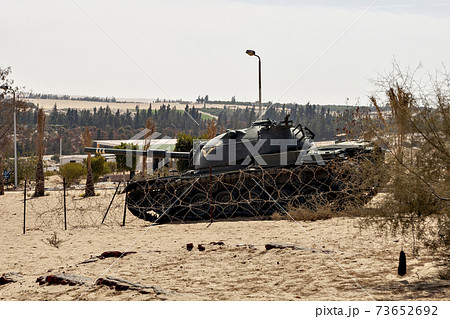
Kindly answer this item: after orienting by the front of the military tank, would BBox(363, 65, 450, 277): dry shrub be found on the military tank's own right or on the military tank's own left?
on the military tank's own left

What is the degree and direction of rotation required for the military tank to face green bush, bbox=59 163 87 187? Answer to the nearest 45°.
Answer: approximately 45° to its right

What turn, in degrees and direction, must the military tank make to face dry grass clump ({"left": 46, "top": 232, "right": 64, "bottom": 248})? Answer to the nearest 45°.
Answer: approximately 45° to its left

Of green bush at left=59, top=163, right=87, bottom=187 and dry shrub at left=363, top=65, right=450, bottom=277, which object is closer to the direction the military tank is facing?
the green bush

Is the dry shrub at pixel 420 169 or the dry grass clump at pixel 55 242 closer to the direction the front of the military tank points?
the dry grass clump

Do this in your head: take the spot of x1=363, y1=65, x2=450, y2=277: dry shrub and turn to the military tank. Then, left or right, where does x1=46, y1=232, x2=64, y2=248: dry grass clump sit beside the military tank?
left

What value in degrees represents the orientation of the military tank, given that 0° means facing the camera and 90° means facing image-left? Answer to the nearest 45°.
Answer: approximately 90°
